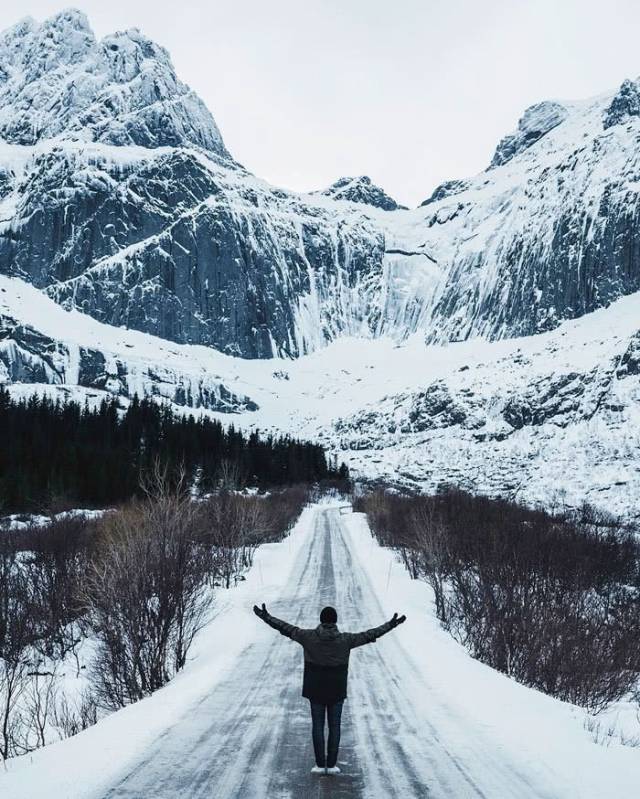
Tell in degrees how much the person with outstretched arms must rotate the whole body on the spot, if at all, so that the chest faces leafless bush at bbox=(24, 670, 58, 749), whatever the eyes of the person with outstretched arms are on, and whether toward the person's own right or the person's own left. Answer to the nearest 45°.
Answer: approximately 45° to the person's own left

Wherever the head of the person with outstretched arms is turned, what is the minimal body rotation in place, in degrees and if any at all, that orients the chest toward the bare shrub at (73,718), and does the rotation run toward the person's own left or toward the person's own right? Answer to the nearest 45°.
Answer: approximately 45° to the person's own left

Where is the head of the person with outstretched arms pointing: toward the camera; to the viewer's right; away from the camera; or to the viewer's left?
away from the camera

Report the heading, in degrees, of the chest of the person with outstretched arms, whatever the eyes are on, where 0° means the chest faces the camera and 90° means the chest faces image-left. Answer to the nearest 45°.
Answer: approximately 180°
